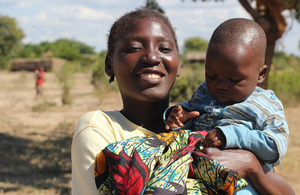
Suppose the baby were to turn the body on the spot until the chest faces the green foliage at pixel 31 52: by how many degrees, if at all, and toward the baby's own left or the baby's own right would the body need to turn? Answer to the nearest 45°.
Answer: approximately 90° to the baby's own right

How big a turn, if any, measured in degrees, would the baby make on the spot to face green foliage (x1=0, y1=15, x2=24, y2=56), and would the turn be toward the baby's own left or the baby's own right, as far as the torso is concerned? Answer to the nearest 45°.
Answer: approximately 90° to the baby's own right

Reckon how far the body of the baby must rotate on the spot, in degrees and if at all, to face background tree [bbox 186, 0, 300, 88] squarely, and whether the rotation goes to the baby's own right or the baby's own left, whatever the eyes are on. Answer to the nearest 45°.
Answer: approximately 135° to the baby's own right

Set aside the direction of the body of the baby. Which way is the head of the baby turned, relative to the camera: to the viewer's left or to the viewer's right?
to the viewer's left

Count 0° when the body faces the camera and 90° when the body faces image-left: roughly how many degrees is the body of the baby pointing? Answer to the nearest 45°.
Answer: approximately 45°
